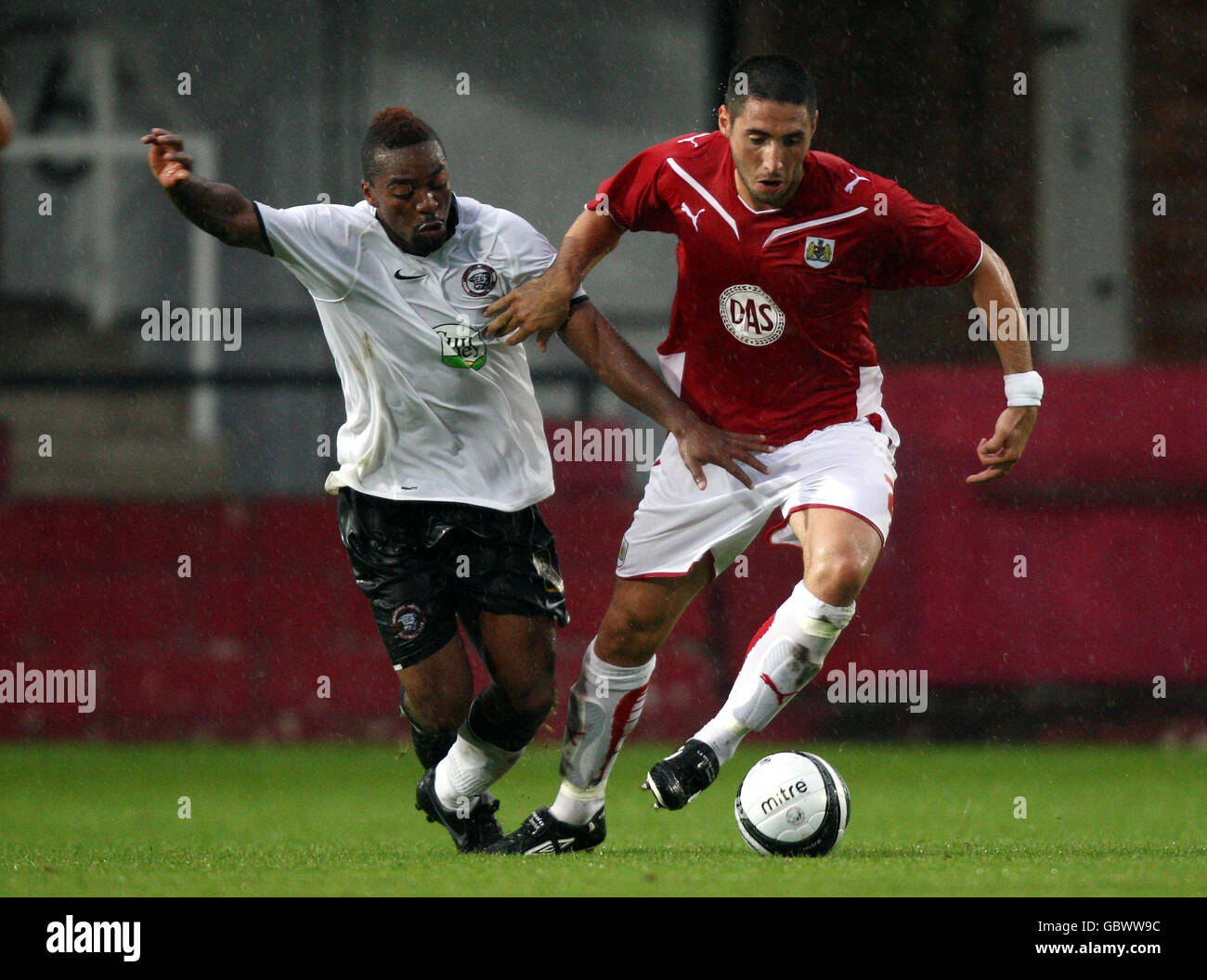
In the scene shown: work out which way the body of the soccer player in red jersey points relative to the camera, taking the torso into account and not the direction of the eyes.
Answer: toward the camera

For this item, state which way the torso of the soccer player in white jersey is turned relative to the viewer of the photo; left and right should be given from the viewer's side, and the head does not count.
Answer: facing the viewer

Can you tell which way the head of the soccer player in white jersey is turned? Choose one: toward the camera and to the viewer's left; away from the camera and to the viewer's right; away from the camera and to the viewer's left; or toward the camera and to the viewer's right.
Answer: toward the camera and to the viewer's right

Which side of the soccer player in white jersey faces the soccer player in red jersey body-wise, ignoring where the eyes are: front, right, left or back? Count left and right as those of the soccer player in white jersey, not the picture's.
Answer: left

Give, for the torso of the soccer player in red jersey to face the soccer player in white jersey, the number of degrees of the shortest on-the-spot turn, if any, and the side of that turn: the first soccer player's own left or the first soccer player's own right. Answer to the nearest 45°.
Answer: approximately 90° to the first soccer player's own right

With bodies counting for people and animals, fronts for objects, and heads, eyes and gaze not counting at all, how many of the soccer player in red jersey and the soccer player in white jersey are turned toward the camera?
2
